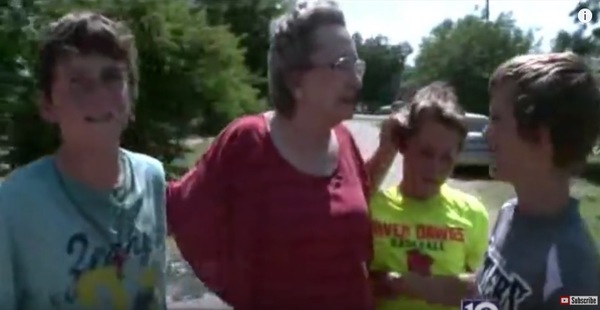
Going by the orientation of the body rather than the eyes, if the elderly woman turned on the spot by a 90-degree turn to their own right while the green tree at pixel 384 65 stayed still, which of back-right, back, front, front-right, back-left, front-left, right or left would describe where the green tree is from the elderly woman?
back-right

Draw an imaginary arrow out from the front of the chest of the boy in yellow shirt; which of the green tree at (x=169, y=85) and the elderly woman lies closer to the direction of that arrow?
the elderly woman

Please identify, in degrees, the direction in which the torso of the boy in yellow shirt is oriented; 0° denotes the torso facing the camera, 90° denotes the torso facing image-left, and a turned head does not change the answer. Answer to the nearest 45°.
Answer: approximately 0°

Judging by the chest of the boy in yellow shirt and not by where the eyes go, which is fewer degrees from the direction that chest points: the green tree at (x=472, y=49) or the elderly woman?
the elderly woman

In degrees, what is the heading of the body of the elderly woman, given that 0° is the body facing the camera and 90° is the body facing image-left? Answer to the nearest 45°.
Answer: approximately 315°

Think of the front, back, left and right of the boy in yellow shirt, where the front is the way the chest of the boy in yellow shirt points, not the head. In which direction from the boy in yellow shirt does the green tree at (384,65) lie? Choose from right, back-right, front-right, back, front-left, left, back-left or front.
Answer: back

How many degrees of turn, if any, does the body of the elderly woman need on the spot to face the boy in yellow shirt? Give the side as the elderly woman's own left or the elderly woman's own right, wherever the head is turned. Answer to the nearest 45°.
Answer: approximately 90° to the elderly woman's own left

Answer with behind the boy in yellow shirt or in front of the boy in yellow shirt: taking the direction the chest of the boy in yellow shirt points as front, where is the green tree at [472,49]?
behind

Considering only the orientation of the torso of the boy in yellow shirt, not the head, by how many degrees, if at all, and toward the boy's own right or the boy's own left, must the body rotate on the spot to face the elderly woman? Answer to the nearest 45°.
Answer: approximately 45° to the boy's own right

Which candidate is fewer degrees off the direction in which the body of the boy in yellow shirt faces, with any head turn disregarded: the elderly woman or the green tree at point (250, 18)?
the elderly woman

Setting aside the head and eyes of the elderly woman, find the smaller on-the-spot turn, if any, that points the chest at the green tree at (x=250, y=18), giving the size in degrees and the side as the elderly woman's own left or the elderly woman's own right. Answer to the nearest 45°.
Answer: approximately 135° to the elderly woman's own left

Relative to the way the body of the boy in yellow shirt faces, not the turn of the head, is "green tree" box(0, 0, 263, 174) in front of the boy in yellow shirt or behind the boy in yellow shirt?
behind
